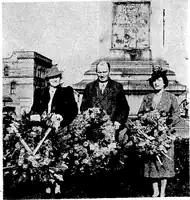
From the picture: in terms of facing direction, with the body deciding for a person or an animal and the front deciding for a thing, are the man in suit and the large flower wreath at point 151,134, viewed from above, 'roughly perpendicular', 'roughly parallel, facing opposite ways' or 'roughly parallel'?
roughly parallel

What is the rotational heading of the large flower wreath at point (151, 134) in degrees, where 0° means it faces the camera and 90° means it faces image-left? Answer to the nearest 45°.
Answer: approximately 0°

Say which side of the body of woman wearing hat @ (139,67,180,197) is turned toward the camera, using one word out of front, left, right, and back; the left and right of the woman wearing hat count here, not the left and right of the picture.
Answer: front

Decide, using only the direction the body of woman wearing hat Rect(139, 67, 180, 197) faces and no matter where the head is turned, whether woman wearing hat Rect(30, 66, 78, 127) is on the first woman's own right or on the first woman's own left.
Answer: on the first woman's own right

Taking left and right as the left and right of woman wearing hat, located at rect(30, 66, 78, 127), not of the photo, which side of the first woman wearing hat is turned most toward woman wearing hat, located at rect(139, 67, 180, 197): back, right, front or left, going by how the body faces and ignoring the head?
left

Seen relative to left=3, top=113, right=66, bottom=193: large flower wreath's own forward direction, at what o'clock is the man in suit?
The man in suit is roughly at 9 o'clock from the large flower wreath.

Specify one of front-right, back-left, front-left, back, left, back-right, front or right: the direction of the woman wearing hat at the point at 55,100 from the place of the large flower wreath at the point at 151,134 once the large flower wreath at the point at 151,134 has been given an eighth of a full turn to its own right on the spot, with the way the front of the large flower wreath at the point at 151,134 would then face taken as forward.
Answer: front-right

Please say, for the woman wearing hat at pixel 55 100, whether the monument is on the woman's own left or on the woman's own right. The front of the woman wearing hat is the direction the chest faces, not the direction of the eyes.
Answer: on the woman's own left

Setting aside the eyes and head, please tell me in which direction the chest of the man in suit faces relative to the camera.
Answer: toward the camera

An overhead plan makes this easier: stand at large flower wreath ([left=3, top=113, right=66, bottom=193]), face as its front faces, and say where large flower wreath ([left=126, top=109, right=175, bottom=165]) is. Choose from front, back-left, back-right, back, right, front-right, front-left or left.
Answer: left

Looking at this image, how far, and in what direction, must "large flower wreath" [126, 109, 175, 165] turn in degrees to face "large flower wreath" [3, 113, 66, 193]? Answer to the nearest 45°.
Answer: approximately 90° to its right

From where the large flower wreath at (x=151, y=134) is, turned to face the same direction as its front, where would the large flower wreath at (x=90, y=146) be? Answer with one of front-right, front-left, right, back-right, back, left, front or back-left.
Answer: right
